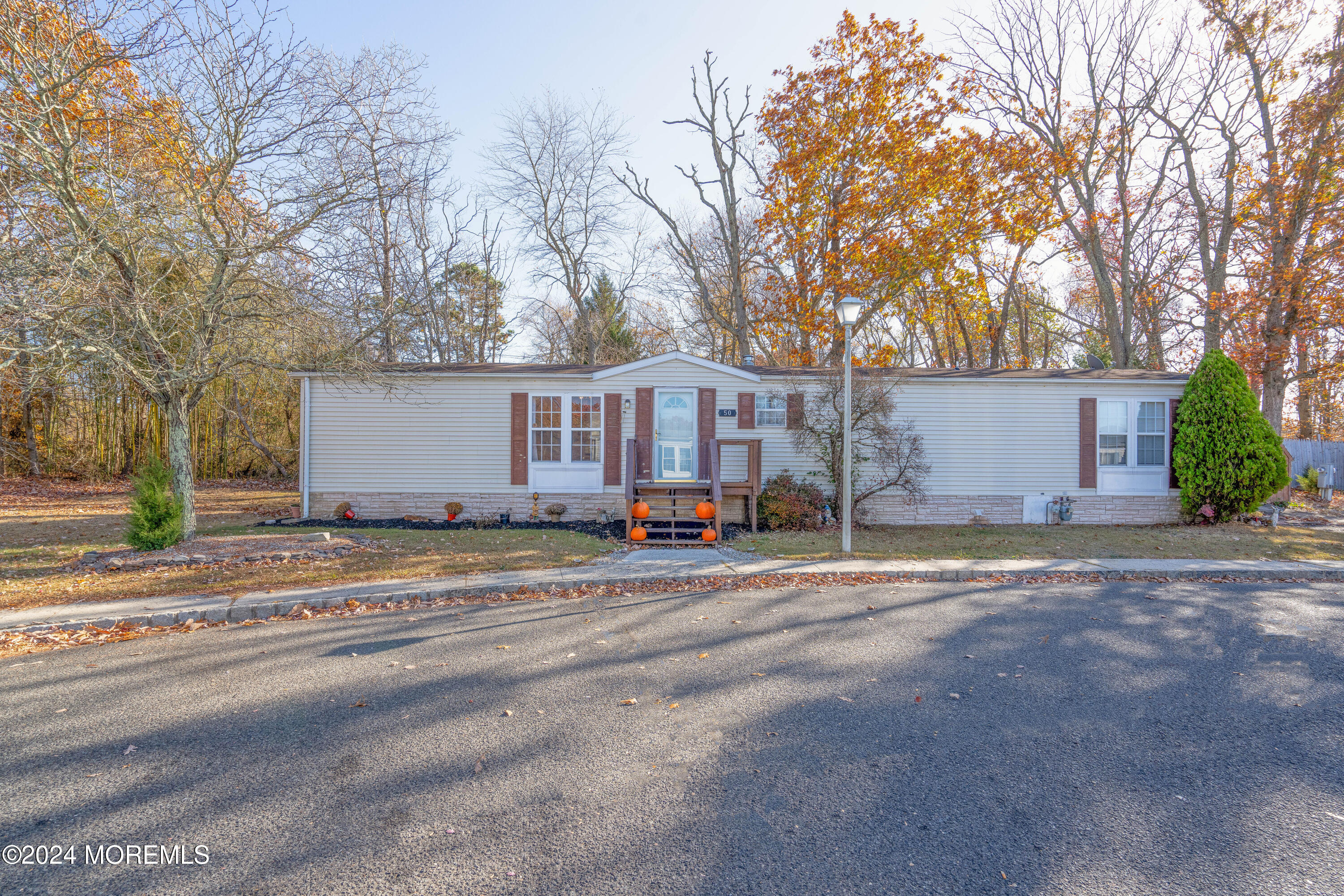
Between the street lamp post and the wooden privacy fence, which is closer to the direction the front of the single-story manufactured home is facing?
the street lamp post

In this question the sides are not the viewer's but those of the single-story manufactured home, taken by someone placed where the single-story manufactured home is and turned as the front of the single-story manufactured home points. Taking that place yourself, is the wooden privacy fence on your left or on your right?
on your left

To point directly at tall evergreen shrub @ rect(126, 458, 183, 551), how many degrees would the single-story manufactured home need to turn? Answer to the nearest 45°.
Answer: approximately 45° to its right

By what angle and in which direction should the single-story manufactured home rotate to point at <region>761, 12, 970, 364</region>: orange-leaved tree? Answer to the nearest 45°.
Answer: approximately 135° to its left

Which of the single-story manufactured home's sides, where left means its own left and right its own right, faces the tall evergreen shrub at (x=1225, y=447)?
left

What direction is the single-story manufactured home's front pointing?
toward the camera
